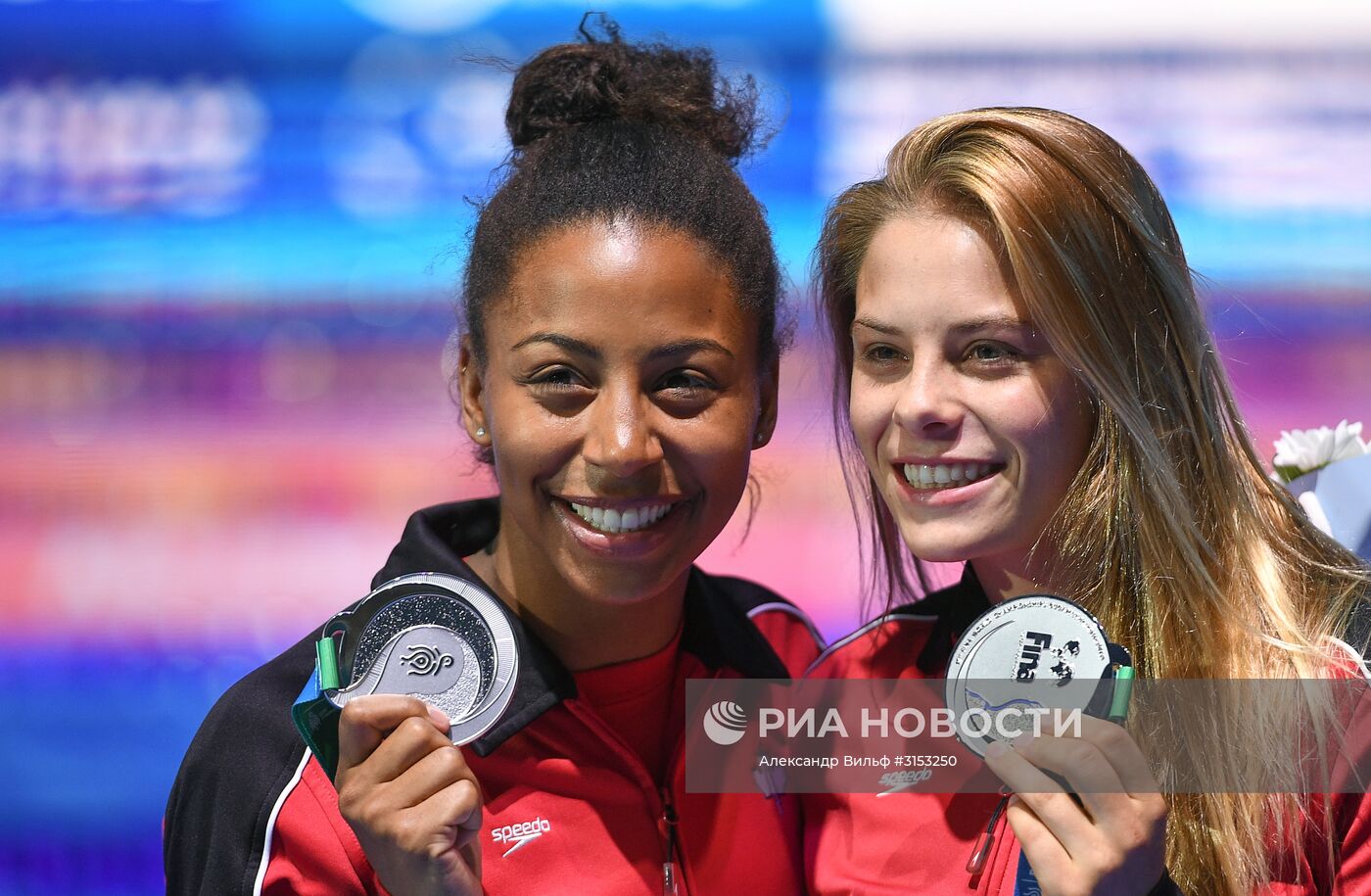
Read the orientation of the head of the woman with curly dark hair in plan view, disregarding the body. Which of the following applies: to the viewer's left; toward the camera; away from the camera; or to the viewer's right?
toward the camera

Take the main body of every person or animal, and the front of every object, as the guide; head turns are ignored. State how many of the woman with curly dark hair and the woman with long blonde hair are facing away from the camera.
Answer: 0

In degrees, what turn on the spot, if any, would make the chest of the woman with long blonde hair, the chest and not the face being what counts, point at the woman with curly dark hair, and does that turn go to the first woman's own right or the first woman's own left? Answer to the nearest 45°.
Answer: approximately 45° to the first woman's own right

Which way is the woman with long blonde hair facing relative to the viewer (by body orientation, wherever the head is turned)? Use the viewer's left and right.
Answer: facing the viewer and to the left of the viewer

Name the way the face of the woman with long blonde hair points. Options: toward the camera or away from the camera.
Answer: toward the camera

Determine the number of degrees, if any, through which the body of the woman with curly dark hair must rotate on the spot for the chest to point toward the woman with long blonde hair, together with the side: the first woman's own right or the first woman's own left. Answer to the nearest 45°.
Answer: approximately 45° to the first woman's own left

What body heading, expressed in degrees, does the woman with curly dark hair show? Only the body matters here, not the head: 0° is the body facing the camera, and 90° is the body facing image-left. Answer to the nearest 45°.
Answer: approximately 315°
